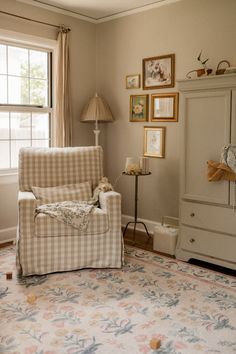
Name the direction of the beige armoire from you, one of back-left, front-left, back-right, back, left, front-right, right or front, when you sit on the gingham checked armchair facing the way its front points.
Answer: left

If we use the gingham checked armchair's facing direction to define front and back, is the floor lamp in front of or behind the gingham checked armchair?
behind

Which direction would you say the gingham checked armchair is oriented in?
toward the camera

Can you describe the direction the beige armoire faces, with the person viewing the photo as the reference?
facing the viewer and to the left of the viewer

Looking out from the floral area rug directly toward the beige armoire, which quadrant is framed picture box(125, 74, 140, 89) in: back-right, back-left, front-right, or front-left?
front-left

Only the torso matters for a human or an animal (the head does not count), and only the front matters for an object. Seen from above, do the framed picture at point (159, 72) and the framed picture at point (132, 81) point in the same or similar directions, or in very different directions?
same or similar directions

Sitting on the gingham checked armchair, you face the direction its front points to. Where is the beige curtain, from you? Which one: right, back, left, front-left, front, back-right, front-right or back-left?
back

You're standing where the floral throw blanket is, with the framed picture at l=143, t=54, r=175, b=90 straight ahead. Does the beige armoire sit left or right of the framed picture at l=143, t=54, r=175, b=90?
right

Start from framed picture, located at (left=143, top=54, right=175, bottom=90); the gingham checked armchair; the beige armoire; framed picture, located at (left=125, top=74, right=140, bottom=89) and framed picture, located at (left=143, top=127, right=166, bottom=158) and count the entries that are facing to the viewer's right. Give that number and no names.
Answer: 0

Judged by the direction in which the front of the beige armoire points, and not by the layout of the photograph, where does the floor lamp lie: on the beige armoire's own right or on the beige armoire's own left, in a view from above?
on the beige armoire's own right

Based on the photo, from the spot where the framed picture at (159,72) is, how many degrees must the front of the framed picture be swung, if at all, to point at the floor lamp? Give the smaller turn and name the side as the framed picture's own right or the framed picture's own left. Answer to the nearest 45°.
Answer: approximately 45° to the framed picture's own right

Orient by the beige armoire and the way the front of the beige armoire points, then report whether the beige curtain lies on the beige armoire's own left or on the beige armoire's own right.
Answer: on the beige armoire's own right
